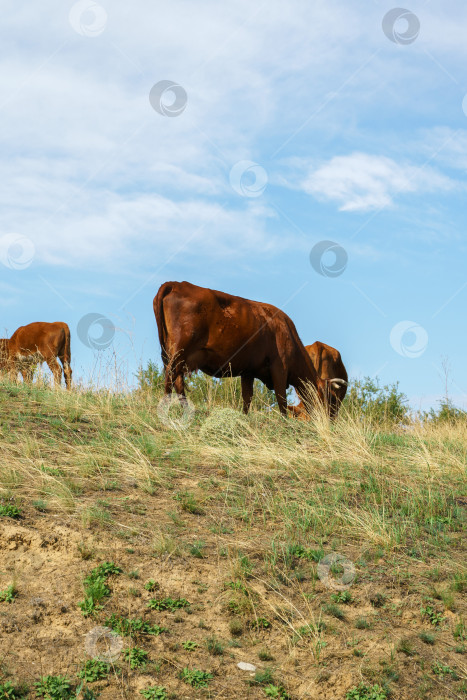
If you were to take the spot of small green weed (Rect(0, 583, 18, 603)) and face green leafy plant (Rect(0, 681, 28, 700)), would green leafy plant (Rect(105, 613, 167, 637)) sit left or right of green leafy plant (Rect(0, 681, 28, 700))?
left

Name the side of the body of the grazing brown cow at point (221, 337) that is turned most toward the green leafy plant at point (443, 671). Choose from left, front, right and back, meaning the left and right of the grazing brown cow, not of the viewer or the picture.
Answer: right

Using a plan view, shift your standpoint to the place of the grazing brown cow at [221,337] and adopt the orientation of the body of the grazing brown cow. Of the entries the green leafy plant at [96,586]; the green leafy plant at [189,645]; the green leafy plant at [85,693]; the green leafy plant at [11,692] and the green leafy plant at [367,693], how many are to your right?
5

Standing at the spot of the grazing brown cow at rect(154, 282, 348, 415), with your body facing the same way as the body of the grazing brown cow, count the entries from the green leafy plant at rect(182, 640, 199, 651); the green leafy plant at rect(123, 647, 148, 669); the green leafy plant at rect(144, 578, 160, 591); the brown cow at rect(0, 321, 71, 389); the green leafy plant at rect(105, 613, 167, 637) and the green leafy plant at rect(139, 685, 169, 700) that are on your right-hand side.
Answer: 5

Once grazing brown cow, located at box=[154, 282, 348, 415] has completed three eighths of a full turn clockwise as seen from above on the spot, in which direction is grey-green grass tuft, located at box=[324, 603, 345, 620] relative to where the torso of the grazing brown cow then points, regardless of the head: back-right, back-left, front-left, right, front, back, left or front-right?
front-left

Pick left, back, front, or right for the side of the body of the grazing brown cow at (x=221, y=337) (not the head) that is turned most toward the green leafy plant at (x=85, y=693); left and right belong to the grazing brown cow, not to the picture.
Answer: right

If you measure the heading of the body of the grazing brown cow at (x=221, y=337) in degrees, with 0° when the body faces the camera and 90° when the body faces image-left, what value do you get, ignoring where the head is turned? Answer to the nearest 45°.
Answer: approximately 270°

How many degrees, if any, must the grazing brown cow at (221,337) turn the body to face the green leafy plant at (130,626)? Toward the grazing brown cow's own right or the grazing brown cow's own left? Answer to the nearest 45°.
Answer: approximately 90° to the grazing brown cow's own right

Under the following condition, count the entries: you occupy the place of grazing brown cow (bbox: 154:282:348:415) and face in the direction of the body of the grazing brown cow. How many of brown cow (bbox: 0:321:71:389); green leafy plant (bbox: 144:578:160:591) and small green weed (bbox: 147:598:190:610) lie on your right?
2

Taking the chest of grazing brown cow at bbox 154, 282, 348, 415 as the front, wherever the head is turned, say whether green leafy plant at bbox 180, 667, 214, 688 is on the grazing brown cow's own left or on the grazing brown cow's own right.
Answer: on the grazing brown cow's own right

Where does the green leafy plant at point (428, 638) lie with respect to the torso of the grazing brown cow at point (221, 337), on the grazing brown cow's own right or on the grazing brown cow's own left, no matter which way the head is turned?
on the grazing brown cow's own right

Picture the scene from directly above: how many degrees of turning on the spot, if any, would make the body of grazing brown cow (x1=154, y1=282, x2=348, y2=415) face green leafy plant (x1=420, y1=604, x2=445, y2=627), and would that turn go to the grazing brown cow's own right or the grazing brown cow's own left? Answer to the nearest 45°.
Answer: approximately 90° to the grazing brown cow's own right

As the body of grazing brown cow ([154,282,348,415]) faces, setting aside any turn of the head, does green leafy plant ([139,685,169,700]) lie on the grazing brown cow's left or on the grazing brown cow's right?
on the grazing brown cow's right

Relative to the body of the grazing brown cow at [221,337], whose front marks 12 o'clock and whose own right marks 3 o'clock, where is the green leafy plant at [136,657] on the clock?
The green leafy plant is roughly at 3 o'clock from the grazing brown cow.

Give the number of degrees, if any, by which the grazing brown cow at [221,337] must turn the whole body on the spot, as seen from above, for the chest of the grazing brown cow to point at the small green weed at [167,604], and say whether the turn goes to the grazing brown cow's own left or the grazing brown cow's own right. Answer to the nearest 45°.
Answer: approximately 90° to the grazing brown cow's own right

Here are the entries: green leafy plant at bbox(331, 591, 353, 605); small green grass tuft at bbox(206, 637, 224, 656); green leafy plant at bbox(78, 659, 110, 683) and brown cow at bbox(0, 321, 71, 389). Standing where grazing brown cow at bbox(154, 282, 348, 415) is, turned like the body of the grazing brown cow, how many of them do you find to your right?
3
